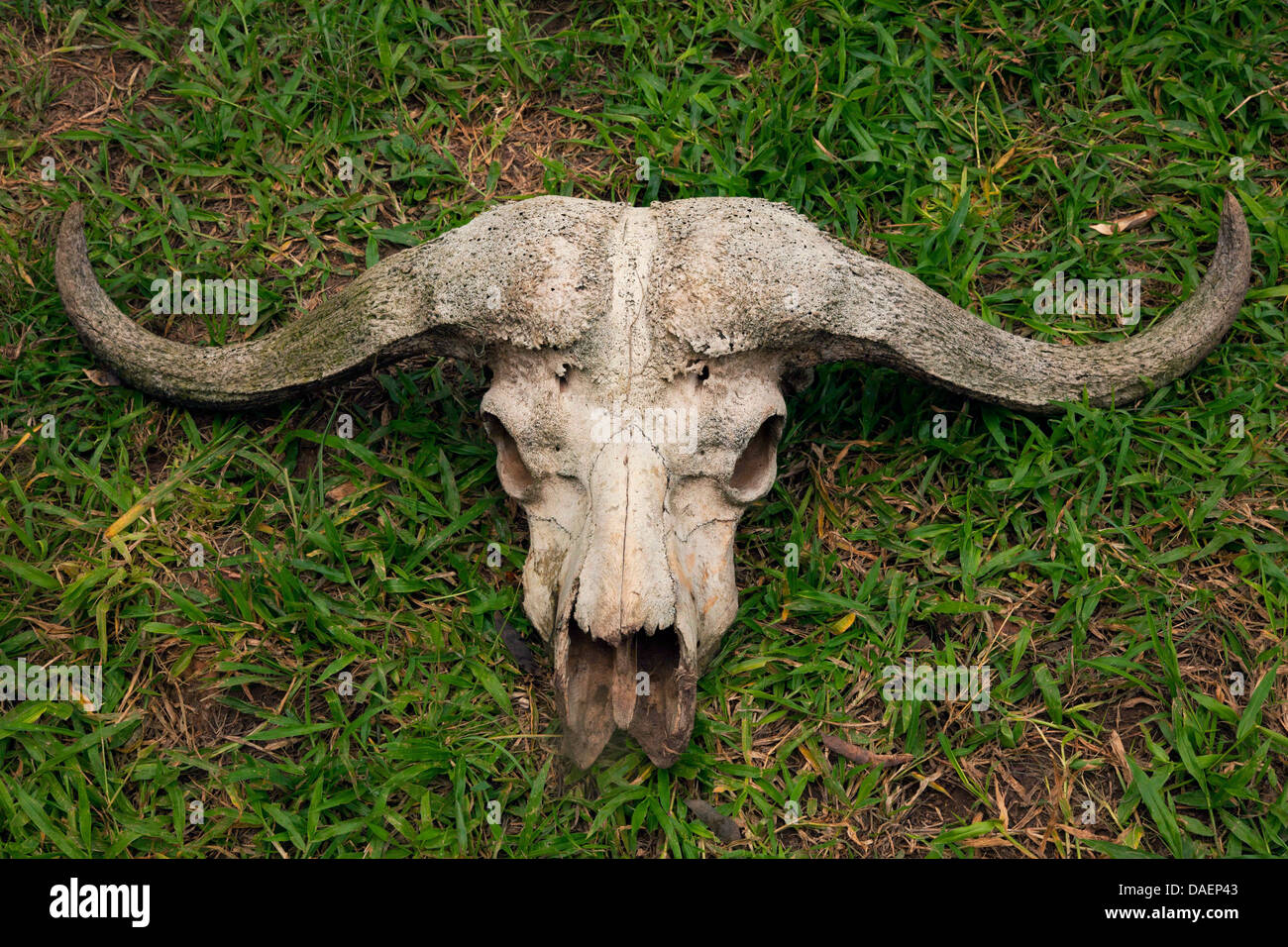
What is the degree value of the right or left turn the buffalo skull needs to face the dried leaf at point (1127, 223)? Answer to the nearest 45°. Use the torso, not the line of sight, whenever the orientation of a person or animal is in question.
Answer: approximately 135° to its left

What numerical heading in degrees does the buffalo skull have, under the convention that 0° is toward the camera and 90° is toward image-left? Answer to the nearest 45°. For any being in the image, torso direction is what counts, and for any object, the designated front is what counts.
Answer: approximately 0°

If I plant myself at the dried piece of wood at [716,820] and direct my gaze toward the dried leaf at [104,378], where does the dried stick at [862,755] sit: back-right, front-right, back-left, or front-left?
back-right
